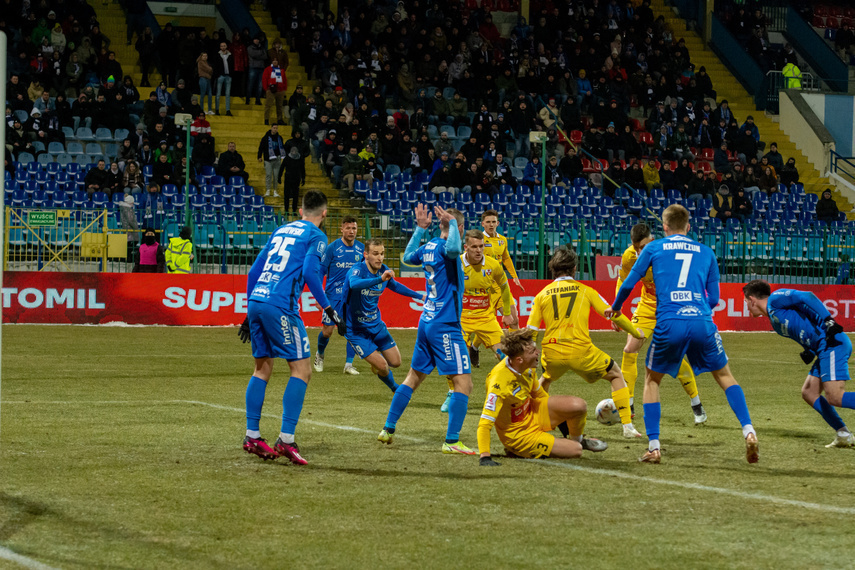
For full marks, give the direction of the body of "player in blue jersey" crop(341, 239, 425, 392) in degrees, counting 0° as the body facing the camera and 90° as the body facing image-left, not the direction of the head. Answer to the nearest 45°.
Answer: approximately 315°

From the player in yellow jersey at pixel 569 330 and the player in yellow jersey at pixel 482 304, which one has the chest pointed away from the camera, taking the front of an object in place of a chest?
the player in yellow jersey at pixel 569 330

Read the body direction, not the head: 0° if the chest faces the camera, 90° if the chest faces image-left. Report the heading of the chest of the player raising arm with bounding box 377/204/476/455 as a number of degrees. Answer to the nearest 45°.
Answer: approximately 225°

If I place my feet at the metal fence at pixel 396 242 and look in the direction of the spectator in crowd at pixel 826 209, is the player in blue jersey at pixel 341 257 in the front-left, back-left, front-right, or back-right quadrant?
back-right

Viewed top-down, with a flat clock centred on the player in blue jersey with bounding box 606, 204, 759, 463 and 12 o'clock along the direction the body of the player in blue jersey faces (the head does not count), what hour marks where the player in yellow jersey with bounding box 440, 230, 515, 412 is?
The player in yellow jersey is roughly at 11 o'clock from the player in blue jersey.

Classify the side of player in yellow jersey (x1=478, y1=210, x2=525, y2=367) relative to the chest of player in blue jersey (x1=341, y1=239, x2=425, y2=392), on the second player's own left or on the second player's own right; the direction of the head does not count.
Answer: on the second player's own left

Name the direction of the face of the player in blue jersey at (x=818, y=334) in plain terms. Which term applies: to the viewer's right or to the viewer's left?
to the viewer's left

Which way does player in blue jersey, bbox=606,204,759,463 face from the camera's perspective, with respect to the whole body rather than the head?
away from the camera

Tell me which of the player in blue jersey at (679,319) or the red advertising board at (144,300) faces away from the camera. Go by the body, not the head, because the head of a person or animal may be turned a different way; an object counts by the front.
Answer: the player in blue jersey

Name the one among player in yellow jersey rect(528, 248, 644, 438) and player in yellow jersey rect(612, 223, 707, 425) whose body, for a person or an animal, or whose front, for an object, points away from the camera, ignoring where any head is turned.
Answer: player in yellow jersey rect(528, 248, 644, 438)

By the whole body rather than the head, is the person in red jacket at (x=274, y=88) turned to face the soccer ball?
yes

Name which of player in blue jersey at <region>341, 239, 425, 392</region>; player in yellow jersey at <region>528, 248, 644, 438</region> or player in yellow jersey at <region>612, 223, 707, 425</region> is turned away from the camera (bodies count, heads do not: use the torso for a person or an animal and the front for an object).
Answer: player in yellow jersey at <region>528, 248, 644, 438</region>
